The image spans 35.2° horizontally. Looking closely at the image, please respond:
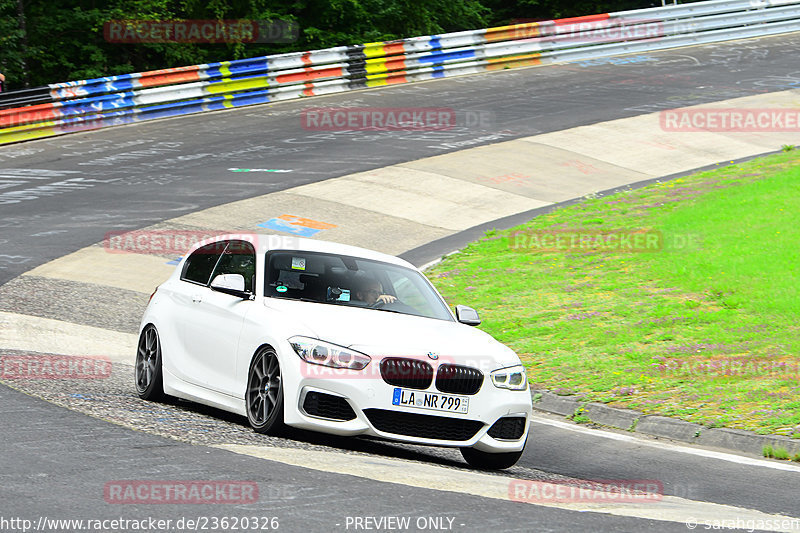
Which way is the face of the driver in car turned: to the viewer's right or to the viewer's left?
to the viewer's right

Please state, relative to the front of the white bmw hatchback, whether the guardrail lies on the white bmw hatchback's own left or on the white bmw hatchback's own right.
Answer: on the white bmw hatchback's own left

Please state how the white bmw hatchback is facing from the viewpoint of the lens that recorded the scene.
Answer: facing the viewer and to the right of the viewer

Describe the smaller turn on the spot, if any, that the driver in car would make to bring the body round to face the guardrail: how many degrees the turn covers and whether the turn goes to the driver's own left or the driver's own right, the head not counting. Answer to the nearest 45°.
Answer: approximately 135° to the driver's own left
